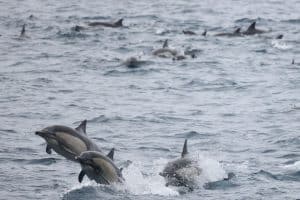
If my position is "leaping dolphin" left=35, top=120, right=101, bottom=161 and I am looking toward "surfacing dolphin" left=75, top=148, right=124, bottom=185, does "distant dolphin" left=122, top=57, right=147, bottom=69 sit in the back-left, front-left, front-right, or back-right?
back-left

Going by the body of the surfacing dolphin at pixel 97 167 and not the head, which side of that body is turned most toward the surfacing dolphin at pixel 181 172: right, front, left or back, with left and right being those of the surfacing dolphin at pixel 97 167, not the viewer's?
back

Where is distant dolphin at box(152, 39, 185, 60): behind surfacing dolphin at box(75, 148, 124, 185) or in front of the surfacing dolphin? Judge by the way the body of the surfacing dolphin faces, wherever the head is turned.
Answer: behind
